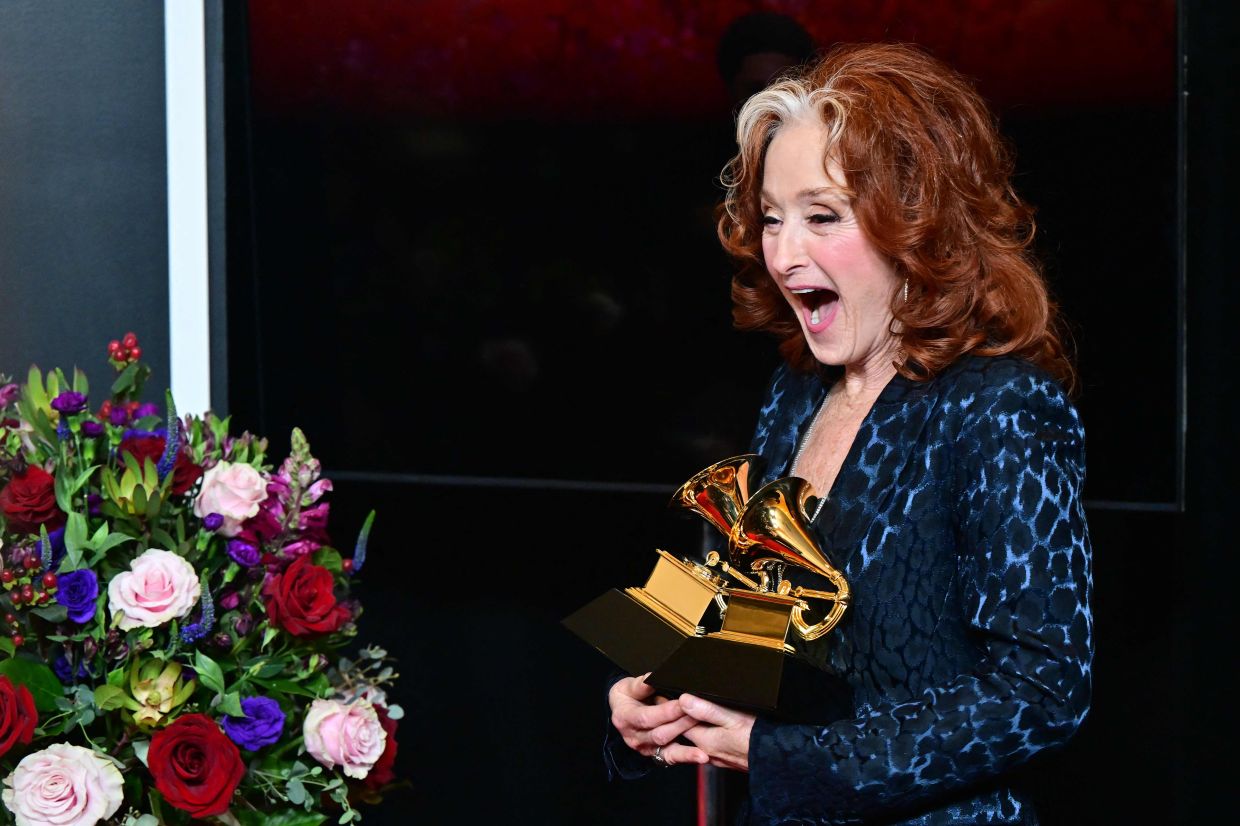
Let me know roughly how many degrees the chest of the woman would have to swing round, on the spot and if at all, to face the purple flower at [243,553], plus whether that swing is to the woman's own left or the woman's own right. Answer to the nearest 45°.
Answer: approximately 45° to the woman's own right

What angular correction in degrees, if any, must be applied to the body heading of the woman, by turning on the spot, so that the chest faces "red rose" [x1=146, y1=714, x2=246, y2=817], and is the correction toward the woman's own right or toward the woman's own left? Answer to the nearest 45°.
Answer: approximately 45° to the woman's own right

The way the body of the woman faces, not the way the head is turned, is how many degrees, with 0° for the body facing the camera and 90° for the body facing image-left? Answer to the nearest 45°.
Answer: approximately 45°
